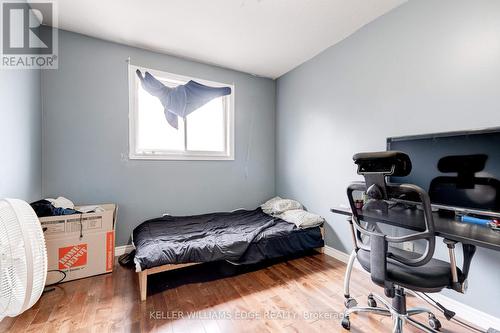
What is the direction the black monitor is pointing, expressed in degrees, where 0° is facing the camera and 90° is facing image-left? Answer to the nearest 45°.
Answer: approximately 45°

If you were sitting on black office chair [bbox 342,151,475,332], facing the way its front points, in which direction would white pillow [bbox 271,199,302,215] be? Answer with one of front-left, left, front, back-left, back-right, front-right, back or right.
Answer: left

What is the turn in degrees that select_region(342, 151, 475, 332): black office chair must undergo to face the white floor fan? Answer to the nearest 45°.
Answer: approximately 180°

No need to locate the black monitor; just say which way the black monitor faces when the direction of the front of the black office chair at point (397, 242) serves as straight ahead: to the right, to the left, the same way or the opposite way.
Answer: the opposite way

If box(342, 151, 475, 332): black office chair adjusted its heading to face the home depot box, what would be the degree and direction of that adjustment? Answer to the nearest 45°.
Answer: approximately 135° to its left

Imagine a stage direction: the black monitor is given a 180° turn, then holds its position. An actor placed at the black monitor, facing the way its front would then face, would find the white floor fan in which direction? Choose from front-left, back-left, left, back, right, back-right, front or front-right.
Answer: back

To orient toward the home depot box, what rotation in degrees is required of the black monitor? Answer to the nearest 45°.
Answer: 0° — it already faces it

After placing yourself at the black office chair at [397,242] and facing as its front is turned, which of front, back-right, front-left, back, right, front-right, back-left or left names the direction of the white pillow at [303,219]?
left

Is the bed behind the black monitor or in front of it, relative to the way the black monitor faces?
in front

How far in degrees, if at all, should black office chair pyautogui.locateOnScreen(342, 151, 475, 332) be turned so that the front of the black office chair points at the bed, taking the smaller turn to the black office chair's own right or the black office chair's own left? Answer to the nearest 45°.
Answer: approximately 135° to the black office chair's own left

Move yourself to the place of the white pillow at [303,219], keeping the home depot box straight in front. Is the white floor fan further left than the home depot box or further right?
left

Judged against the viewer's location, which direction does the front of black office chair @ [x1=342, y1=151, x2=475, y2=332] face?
facing away from the viewer and to the right of the viewer
